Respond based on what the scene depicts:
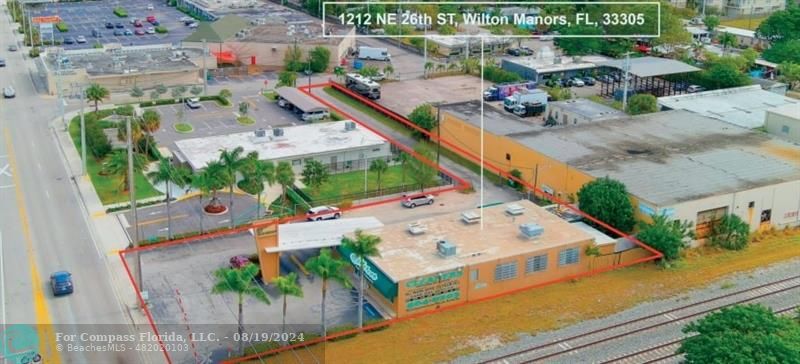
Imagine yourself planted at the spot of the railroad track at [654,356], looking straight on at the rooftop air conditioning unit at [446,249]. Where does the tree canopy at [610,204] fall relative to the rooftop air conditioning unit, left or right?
right

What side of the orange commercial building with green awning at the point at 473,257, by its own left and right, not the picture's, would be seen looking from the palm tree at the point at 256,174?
right

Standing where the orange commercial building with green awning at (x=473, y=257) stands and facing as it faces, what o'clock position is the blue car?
The blue car is roughly at 1 o'clock from the orange commercial building with green awning.

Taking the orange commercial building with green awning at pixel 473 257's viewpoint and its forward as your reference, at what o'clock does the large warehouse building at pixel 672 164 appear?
the large warehouse building at pixel 672 164 is roughly at 6 o'clock from the orange commercial building with green awning at pixel 473 257.

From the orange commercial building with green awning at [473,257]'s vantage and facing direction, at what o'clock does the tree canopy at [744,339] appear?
The tree canopy is roughly at 9 o'clock from the orange commercial building with green awning.

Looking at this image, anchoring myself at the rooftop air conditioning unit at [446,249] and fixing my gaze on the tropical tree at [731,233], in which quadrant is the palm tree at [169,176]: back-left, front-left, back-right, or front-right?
back-left

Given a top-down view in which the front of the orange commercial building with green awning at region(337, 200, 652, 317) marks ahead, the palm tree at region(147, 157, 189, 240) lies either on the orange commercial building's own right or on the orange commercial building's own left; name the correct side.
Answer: on the orange commercial building's own right

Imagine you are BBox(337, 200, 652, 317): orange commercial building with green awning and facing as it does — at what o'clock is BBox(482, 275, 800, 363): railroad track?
The railroad track is roughly at 8 o'clock from the orange commercial building with green awning.

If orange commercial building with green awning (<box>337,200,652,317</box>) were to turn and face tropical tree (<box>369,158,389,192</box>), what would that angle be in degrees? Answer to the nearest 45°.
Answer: approximately 90° to its right

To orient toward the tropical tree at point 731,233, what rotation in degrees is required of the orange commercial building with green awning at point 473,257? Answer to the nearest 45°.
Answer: approximately 180°

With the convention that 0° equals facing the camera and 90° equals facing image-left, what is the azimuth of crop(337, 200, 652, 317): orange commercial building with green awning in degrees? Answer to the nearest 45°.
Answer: approximately 45°
